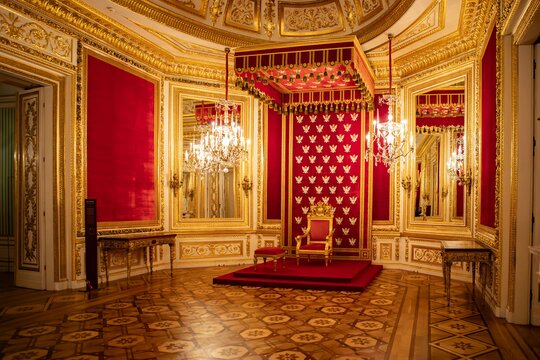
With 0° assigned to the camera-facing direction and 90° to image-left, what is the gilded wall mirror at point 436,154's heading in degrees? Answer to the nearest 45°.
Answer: approximately 45°

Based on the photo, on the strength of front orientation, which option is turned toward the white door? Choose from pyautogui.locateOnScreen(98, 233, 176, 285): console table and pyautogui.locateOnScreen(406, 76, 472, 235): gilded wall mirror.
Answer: the gilded wall mirror

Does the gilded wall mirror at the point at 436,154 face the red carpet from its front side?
yes

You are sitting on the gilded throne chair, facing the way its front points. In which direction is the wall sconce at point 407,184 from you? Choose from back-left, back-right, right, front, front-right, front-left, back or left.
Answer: back-left

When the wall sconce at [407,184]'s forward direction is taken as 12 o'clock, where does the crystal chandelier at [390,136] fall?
The crystal chandelier is roughly at 11 o'clock from the wall sconce.

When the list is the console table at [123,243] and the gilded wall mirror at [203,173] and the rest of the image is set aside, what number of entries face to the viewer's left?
0

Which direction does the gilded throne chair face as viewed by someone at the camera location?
facing the viewer and to the left of the viewer

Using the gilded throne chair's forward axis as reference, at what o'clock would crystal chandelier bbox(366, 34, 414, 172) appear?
The crystal chandelier is roughly at 9 o'clock from the gilded throne chair.

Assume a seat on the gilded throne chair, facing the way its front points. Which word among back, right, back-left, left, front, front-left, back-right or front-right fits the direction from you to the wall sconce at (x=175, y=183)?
front-right

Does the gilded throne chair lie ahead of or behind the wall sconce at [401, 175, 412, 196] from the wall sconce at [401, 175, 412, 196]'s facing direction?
ahead

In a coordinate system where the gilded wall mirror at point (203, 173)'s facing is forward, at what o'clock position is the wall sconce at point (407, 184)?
The wall sconce is roughly at 11 o'clock from the gilded wall mirror.

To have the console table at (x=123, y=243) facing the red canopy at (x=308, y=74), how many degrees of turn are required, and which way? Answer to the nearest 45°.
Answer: approximately 45° to its left

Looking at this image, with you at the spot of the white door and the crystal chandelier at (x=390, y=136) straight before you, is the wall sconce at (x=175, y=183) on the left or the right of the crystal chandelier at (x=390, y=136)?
left
